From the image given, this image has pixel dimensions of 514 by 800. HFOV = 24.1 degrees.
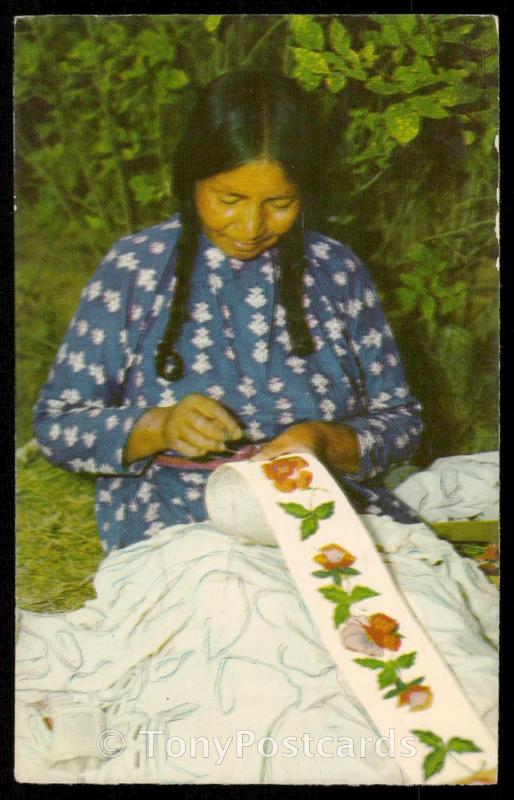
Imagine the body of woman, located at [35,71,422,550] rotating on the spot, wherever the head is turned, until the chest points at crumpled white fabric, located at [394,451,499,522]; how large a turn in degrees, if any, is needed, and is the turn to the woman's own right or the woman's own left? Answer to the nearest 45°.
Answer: approximately 90° to the woman's own left

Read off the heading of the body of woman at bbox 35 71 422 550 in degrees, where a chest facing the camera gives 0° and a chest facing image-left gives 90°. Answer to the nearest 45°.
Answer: approximately 0°

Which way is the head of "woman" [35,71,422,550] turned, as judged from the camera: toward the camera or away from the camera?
toward the camera
